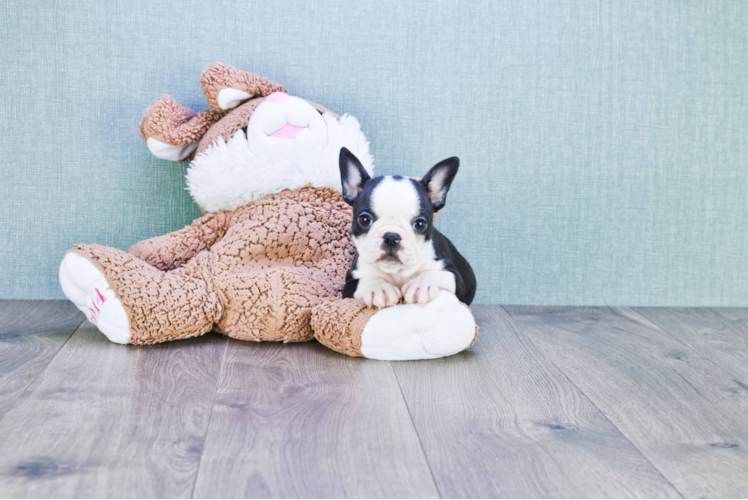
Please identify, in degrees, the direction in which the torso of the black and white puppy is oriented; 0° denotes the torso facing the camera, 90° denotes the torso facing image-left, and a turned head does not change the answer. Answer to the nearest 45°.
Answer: approximately 0°

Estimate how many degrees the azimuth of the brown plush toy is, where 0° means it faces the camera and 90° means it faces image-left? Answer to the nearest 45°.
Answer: approximately 0°
